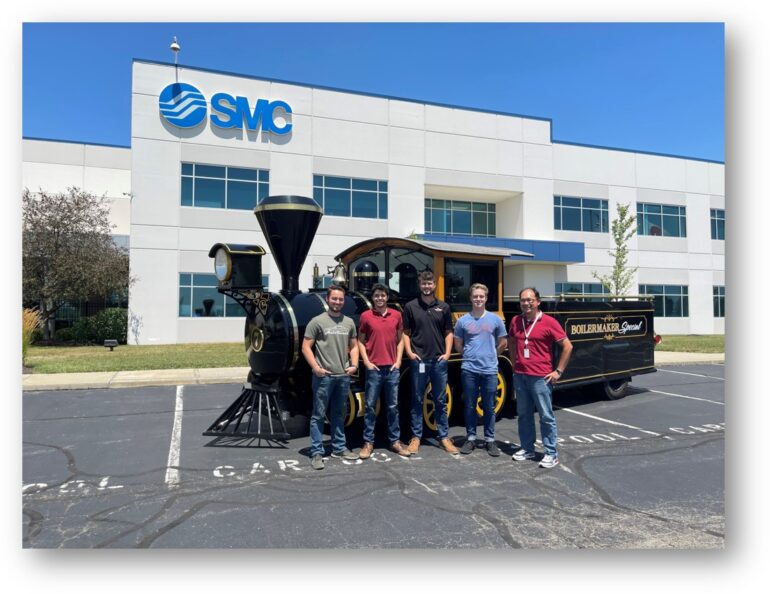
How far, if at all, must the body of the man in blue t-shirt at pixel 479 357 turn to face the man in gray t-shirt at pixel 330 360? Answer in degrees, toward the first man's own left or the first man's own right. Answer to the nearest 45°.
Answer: approximately 45° to the first man's own right

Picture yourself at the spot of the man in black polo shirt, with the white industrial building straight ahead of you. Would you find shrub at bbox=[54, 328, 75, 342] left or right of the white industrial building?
left

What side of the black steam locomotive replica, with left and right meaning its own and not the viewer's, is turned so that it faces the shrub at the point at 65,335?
right

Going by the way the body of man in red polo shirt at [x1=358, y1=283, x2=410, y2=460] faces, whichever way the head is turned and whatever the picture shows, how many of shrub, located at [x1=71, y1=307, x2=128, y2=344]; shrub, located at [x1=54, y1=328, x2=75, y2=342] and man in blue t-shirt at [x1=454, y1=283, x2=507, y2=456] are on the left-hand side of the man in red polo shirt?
1

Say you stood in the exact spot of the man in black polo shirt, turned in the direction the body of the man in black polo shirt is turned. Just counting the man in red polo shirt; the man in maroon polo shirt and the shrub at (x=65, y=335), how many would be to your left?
1

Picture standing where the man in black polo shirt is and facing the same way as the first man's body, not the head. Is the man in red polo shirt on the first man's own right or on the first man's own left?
on the first man's own right

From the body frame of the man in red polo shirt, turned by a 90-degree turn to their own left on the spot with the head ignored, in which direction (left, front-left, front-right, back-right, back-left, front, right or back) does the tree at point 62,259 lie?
back-left

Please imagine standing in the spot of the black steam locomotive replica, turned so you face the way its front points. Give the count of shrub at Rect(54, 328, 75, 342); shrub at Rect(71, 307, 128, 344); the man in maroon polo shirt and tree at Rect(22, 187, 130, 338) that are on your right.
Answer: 3

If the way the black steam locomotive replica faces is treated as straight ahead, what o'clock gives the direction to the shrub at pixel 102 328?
The shrub is roughly at 3 o'clock from the black steam locomotive replica.
